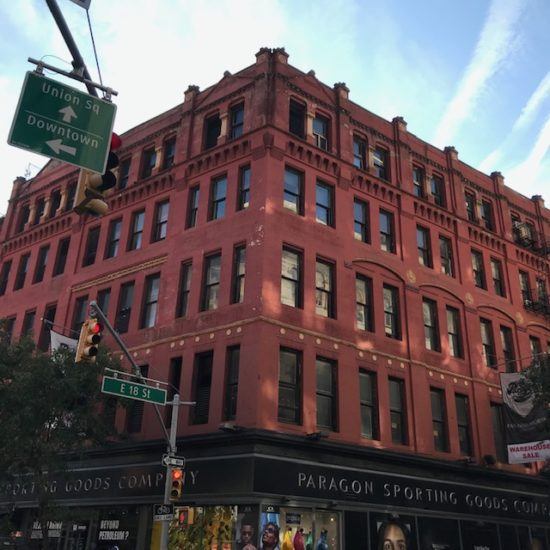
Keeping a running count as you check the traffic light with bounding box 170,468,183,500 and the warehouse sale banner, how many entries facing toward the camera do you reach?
2

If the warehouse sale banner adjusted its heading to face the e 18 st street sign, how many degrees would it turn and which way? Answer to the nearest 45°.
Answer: approximately 45° to its right

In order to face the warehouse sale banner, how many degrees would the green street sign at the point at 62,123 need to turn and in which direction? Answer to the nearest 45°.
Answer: approximately 135° to its left

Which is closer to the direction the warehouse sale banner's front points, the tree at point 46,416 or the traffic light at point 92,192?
the traffic light

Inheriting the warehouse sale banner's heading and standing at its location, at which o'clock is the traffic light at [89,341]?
The traffic light is roughly at 1 o'clock from the warehouse sale banner.

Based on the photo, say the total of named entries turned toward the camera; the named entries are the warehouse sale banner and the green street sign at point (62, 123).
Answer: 2

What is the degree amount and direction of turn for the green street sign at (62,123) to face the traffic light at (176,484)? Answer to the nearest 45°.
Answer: approximately 135° to its left

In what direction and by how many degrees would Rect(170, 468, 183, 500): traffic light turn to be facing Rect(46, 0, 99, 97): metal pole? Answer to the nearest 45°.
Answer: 0° — it already faces it

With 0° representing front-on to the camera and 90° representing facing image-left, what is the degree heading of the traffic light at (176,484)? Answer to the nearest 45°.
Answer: approximately 0°
